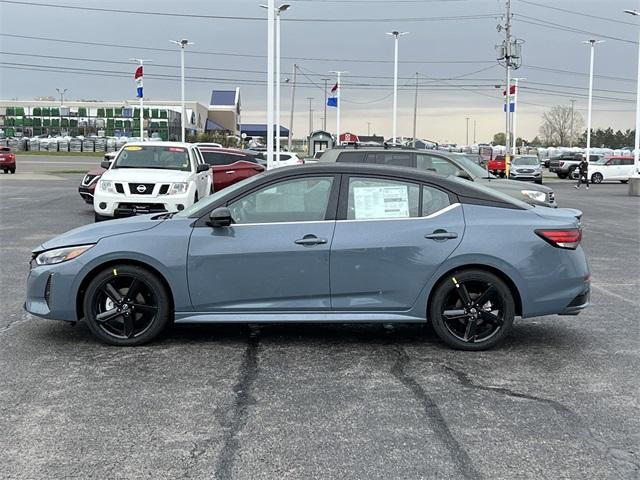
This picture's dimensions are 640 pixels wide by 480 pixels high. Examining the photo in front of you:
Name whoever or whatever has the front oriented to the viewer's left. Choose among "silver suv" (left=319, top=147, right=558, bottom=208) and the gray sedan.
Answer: the gray sedan

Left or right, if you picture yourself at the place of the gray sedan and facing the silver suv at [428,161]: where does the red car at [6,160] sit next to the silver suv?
left

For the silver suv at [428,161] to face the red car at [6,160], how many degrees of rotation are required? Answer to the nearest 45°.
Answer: approximately 180°

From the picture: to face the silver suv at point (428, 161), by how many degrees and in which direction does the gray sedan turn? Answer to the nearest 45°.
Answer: approximately 90° to its right

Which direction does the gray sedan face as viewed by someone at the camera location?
facing to the left of the viewer

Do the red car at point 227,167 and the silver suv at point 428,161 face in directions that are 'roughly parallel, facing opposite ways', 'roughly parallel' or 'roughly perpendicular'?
roughly perpendicular

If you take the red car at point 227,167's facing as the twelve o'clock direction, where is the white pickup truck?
The white pickup truck is roughly at 11 o'clock from the red car.

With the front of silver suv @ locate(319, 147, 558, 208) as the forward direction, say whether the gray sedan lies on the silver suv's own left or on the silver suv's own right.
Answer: on the silver suv's own right

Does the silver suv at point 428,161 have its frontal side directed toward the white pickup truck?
no

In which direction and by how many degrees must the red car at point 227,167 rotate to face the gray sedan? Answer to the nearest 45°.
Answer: approximately 45° to its left

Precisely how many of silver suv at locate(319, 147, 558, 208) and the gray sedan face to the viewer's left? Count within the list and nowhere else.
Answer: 1

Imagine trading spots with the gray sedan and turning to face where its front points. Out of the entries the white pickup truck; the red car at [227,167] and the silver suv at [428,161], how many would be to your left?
0

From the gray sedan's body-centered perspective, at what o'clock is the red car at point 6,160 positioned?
The red car is roughly at 2 o'clock from the gray sedan.

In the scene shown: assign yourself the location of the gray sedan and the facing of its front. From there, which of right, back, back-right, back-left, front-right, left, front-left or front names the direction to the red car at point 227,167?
right

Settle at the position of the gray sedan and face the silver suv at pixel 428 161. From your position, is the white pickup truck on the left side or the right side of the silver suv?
left

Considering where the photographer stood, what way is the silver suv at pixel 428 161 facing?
facing the viewer and to the right of the viewer
